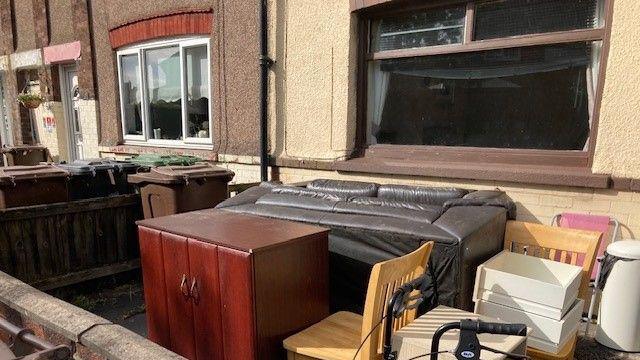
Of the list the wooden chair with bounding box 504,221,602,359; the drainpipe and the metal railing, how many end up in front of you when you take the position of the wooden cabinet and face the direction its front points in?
1

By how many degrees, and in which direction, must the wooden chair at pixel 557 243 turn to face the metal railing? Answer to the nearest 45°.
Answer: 0° — it already faces it

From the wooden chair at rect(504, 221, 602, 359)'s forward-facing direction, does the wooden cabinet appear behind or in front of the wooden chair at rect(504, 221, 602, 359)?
in front

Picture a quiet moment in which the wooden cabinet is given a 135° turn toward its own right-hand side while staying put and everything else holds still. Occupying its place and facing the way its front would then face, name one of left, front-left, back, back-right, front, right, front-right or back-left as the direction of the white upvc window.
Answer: front

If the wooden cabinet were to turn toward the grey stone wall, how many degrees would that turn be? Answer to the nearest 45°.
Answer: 0° — it already faces it
